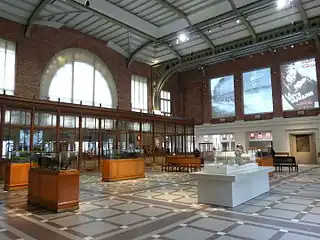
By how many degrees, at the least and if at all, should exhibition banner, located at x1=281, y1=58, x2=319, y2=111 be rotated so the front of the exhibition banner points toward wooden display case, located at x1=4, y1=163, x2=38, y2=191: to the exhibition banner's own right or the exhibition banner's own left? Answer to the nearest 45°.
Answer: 0° — it already faces it

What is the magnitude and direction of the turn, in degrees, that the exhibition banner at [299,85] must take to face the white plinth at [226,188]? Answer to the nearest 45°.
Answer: approximately 45° to its left

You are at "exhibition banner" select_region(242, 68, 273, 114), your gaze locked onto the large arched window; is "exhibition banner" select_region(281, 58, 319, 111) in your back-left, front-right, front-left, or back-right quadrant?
back-left

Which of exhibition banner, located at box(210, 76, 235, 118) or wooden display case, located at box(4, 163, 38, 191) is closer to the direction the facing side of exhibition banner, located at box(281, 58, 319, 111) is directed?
the wooden display case

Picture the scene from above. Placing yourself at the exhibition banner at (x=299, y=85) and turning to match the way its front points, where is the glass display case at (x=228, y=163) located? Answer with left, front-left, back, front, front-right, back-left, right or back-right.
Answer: front-left

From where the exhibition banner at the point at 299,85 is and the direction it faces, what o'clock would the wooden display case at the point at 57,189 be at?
The wooden display case is roughly at 11 o'clock from the exhibition banner.

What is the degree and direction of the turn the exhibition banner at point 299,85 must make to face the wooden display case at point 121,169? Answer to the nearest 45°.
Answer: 0° — it already faces it

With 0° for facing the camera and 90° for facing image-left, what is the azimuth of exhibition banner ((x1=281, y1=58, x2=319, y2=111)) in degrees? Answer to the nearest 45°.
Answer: approximately 45°

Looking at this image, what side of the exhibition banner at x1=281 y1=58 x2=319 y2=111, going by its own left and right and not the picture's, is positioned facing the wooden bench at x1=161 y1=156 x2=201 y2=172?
front

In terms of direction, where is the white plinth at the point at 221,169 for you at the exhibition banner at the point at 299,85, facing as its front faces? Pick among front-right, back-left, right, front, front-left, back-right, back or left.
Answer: front-left

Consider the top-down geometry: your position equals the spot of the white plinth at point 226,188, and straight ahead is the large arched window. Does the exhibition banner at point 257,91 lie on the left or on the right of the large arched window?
right
